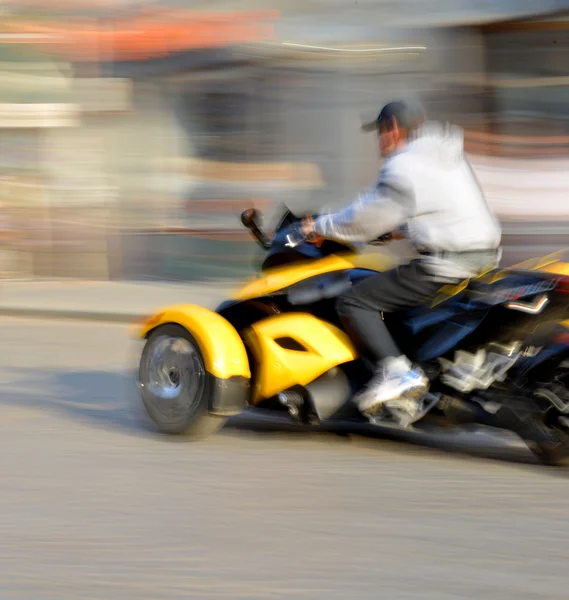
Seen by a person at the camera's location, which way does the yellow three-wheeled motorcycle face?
facing away from the viewer and to the left of the viewer

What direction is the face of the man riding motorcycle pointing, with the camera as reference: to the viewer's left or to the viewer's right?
to the viewer's left

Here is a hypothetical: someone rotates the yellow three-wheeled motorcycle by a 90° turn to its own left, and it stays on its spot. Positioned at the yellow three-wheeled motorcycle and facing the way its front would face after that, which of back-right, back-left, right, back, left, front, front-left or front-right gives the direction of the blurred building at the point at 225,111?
back-right
